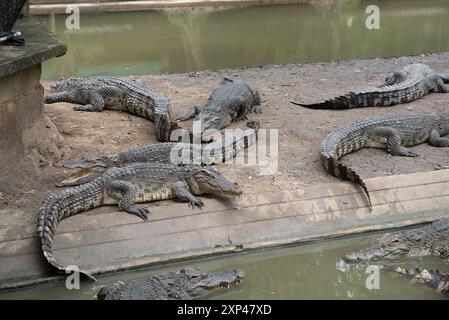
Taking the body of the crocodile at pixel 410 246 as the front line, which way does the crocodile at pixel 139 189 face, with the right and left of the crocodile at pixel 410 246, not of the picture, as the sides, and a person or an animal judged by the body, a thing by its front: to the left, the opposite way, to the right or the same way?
the opposite way

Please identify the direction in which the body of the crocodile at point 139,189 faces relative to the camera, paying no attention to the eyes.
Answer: to the viewer's right

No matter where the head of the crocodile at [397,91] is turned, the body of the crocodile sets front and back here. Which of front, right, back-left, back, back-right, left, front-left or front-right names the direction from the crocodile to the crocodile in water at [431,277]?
back-right

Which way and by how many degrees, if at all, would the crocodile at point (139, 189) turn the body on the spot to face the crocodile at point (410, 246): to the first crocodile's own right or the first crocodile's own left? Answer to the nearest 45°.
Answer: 0° — it already faces it

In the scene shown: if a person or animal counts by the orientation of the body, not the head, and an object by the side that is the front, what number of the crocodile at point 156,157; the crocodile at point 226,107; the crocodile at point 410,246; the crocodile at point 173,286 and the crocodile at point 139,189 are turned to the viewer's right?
2

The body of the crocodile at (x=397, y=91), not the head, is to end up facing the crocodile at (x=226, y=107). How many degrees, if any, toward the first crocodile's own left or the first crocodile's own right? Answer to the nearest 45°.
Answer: approximately 180°

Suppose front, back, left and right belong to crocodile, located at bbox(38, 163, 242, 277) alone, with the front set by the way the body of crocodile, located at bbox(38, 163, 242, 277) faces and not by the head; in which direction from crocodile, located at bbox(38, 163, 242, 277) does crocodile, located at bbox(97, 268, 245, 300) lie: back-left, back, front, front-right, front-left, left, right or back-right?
right

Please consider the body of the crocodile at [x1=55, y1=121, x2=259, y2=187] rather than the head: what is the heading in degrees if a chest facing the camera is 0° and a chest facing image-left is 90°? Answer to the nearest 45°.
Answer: approximately 90°

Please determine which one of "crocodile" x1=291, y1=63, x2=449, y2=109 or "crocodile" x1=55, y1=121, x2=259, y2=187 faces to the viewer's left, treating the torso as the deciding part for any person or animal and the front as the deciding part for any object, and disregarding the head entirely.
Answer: "crocodile" x1=55, y1=121, x2=259, y2=187

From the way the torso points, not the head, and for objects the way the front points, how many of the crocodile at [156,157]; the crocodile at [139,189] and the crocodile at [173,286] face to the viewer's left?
1

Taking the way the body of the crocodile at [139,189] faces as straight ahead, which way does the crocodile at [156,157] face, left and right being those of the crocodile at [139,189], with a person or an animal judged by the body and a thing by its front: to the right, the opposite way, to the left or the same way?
the opposite way

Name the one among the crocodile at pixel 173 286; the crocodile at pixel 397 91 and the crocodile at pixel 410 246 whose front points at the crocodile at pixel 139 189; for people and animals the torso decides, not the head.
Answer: the crocodile at pixel 410 246
